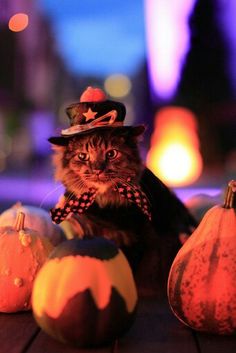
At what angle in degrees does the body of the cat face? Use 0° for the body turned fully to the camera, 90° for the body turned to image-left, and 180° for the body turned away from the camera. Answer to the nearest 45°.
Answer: approximately 45°
